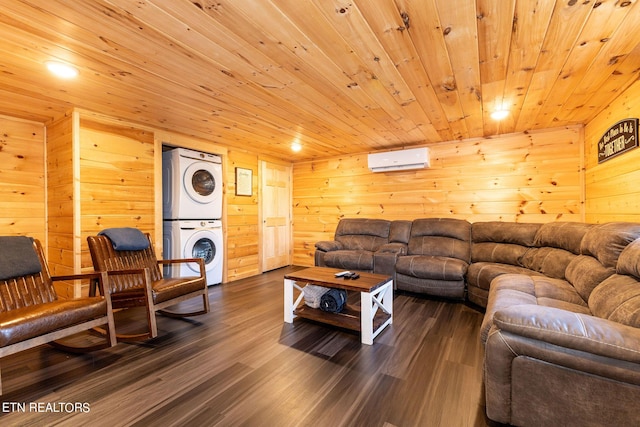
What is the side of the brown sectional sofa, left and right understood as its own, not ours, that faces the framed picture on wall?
right

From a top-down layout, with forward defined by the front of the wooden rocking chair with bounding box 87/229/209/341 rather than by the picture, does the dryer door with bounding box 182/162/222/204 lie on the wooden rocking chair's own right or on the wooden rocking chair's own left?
on the wooden rocking chair's own left

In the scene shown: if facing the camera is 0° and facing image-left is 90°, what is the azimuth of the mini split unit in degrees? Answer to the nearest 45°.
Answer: approximately 45°

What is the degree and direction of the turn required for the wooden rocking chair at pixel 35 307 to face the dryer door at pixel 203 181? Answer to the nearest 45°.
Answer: approximately 90° to its left

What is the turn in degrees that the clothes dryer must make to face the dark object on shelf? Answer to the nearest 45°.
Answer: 0° — it already faces it
